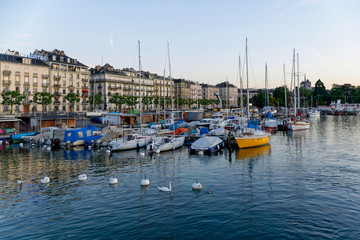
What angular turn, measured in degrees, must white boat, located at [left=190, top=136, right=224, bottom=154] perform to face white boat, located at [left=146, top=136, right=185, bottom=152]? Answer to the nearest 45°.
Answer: approximately 45° to its right

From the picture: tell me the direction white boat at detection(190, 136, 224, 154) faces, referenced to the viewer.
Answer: facing the viewer and to the left of the viewer
